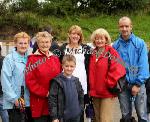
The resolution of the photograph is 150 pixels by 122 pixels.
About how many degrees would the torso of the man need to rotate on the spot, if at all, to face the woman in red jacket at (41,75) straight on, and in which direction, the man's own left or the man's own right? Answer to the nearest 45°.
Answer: approximately 45° to the man's own right

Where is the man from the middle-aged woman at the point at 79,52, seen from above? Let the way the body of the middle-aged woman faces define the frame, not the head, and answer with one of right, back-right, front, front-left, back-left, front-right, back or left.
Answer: left

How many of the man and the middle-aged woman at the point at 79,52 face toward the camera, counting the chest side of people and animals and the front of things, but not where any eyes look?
2

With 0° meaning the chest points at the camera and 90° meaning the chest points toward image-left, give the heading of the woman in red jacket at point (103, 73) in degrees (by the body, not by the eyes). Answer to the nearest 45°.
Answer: approximately 45°

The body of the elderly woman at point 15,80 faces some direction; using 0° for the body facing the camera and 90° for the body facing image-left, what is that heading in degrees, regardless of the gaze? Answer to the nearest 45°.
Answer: approximately 315°
